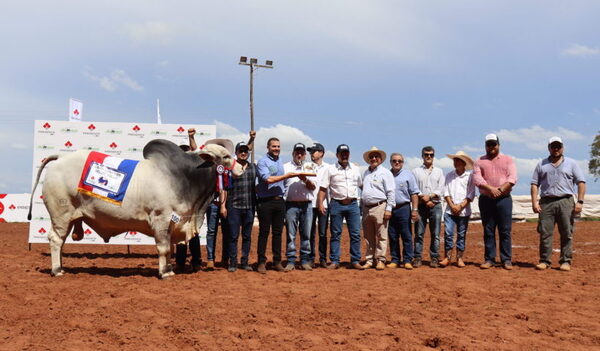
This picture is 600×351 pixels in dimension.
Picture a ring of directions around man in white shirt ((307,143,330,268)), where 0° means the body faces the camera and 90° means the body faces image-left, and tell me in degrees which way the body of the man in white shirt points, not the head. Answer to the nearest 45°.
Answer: approximately 45°

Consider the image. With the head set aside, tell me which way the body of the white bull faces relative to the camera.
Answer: to the viewer's right

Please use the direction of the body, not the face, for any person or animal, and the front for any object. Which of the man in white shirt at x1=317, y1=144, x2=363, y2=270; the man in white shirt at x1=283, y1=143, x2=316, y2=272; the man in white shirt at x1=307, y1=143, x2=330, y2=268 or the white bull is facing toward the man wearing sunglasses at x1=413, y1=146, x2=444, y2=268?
the white bull

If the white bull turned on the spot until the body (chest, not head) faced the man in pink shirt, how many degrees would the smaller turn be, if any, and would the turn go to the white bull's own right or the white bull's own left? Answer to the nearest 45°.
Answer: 0° — it already faces them

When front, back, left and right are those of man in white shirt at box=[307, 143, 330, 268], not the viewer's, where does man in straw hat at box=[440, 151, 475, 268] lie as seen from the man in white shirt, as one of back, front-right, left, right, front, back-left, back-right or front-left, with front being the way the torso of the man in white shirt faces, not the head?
back-left

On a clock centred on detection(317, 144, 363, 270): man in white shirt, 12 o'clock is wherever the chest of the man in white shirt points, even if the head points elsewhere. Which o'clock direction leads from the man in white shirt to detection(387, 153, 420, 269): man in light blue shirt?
The man in light blue shirt is roughly at 9 o'clock from the man in white shirt.

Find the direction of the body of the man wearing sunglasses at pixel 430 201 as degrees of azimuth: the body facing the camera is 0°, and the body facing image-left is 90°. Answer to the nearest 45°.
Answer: approximately 0°

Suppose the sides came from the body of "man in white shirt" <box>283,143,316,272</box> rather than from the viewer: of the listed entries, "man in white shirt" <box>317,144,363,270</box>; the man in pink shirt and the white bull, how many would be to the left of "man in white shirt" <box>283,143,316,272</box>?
2
